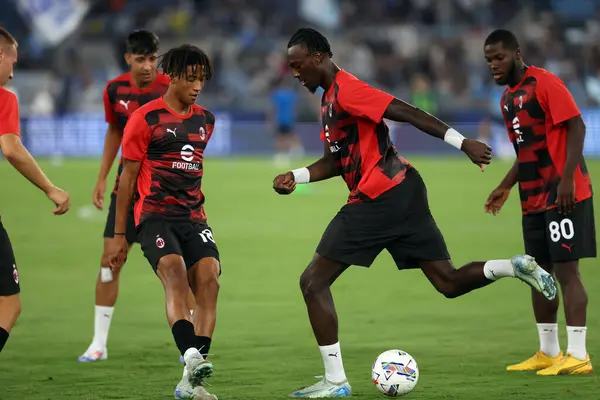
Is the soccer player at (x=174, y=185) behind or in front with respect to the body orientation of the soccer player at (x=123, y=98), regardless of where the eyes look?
in front

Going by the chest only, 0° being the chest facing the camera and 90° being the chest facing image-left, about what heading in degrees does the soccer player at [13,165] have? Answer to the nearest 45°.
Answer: approximately 270°

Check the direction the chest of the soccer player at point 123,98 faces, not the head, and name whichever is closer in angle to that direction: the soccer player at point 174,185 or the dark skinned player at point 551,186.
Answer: the soccer player

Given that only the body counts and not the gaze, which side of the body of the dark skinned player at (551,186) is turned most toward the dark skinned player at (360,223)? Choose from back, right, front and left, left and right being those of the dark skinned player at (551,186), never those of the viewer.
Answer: front

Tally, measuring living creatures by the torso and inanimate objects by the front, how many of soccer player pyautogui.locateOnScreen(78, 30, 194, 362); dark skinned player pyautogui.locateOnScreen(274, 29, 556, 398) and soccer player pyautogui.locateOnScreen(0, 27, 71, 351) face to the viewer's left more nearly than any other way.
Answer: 1

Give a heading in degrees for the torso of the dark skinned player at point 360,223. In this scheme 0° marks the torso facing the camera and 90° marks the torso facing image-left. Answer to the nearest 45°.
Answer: approximately 90°

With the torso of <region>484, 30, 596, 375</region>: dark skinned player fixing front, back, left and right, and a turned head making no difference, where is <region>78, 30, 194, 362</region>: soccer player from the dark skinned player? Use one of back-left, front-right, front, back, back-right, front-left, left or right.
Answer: front-right

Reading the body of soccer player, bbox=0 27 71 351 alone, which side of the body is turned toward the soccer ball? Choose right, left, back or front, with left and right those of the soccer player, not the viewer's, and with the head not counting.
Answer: front
